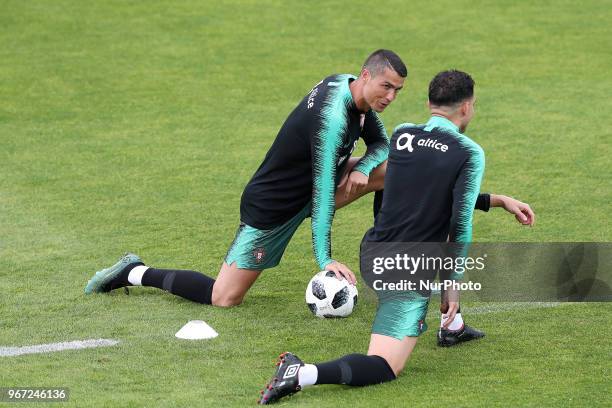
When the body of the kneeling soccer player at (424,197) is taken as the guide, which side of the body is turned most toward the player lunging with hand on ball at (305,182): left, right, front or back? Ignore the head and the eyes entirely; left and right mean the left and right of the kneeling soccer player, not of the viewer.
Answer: left

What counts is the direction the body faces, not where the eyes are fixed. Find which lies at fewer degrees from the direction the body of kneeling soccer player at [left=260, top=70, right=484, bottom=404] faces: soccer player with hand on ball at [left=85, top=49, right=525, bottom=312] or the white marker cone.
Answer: the soccer player with hand on ball

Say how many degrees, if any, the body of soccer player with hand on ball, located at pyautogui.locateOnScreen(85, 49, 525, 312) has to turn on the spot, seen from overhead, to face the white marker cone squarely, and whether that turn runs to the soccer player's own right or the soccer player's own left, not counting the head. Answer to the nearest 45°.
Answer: approximately 135° to the soccer player's own right

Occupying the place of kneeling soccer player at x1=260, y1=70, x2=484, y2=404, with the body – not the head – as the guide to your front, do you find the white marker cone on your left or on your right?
on your left

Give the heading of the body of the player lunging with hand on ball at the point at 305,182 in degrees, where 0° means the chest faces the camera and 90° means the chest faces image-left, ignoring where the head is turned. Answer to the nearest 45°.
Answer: approximately 270°

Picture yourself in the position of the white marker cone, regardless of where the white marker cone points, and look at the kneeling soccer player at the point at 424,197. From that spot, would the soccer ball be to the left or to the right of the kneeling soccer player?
left

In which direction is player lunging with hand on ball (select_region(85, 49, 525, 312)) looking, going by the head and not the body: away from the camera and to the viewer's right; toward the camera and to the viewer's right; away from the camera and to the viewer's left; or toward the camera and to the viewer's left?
toward the camera and to the viewer's right

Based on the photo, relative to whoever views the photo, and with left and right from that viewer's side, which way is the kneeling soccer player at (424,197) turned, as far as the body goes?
facing away from the viewer and to the right of the viewer

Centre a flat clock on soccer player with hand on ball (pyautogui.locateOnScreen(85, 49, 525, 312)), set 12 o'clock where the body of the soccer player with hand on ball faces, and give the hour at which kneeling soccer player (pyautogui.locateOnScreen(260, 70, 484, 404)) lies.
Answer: The kneeling soccer player is roughly at 2 o'clock from the soccer player with hand on ball.
